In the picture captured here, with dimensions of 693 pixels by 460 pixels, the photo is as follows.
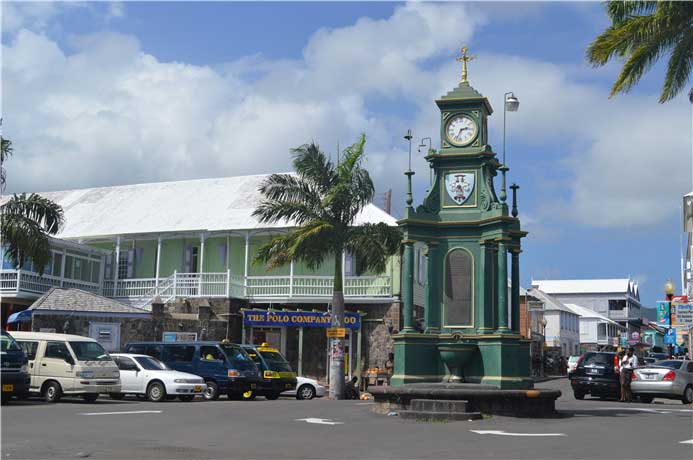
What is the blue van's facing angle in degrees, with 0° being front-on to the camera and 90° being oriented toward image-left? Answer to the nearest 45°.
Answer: approximately 315°

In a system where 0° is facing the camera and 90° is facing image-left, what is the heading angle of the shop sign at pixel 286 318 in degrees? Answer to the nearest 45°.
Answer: approximately 0°

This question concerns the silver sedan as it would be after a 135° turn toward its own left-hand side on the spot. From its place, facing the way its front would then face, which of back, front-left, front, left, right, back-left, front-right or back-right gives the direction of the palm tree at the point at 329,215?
front

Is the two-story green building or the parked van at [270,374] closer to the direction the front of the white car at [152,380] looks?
the parked van

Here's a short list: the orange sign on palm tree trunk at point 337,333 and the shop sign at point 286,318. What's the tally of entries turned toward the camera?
2

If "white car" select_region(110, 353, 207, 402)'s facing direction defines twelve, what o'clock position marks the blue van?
The blue van is roughly at 9 o'clock from the white car.

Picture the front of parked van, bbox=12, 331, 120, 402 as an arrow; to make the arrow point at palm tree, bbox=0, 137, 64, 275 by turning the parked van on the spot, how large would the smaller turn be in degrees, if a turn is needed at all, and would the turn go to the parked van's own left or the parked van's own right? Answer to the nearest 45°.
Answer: approximately 135° to the parked van's own left

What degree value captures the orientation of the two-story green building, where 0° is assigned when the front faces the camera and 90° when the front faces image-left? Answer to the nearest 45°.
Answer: approximately 0°
